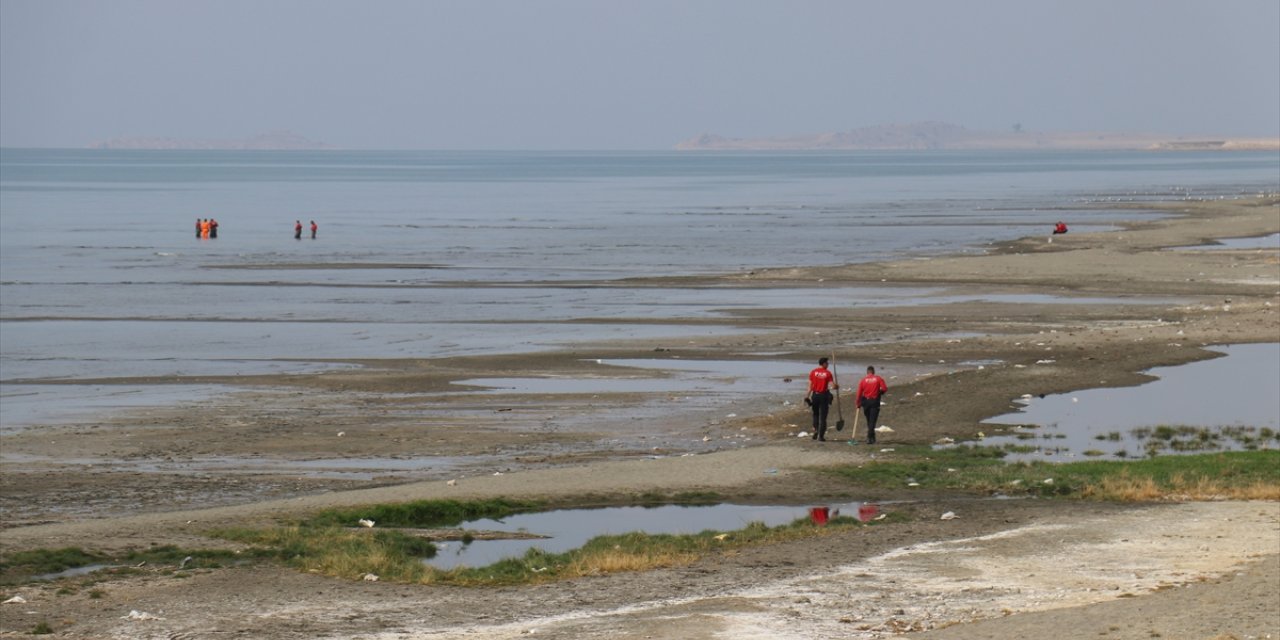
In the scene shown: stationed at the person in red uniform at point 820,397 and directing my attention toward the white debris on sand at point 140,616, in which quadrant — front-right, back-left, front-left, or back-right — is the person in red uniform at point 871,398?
back-left

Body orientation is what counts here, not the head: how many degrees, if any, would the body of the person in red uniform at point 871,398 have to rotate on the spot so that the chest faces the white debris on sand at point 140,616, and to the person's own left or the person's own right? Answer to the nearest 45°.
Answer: approximately 135° to the person's own left

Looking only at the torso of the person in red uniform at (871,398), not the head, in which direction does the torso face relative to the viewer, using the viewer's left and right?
facing away from the viewer

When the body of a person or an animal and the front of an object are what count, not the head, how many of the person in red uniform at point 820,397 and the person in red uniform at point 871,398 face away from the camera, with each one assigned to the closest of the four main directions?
2

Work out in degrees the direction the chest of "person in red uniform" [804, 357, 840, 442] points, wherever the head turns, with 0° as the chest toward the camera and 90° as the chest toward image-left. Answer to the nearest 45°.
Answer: approximately 180°

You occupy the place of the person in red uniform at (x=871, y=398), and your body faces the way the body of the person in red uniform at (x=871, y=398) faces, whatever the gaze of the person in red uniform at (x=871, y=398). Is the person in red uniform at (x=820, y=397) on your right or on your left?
on your left

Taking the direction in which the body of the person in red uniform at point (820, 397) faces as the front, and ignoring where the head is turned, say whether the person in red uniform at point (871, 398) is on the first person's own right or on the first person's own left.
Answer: on the first person's own right

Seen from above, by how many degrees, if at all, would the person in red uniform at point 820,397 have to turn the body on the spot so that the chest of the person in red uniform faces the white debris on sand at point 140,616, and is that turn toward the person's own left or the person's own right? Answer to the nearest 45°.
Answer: approximately 135° to the person's own left
